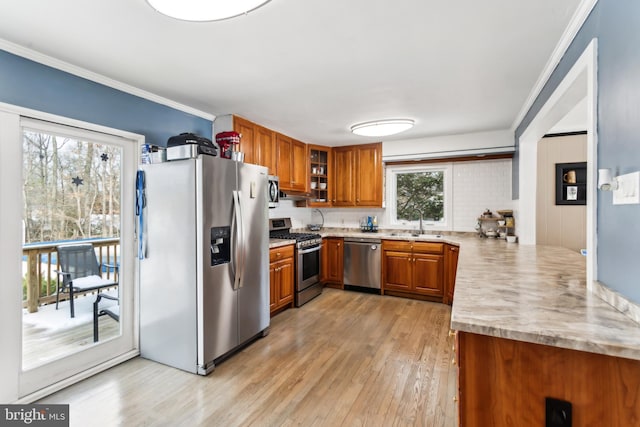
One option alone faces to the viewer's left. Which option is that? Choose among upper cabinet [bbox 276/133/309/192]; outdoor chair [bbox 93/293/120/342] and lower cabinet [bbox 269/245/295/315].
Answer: the outdoor chair

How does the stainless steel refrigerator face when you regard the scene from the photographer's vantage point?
facing the viewer and to the right of the viewer

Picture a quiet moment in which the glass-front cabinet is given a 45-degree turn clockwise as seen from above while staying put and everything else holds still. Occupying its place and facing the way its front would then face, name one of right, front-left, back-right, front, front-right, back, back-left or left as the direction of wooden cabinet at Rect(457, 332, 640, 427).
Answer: front

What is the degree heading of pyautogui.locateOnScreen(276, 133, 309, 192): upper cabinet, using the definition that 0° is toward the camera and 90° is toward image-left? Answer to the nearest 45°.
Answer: approximately 315°

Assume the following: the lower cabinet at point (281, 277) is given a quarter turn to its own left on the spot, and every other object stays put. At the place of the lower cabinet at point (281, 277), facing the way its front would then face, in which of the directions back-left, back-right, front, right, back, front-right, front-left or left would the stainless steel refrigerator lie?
back

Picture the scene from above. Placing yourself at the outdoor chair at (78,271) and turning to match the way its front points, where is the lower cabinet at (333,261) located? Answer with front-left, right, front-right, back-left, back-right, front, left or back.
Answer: front-left

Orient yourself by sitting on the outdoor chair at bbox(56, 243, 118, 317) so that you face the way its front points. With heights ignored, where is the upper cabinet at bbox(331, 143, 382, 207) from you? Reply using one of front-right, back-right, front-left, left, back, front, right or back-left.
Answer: front-left

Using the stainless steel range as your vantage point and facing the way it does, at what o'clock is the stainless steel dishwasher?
The stainless steel dishwasher is roughly at 10 o'clock from the stainless steel range.

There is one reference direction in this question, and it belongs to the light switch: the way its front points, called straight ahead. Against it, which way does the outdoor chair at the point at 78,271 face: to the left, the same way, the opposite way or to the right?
the opposite way

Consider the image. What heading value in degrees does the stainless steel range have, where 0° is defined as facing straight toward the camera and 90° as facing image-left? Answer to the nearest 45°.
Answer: approximately 315°
